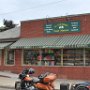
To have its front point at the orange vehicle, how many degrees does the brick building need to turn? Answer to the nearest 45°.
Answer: approximately 45° to its left

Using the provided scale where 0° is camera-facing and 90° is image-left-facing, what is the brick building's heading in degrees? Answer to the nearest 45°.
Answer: approximately 45°
